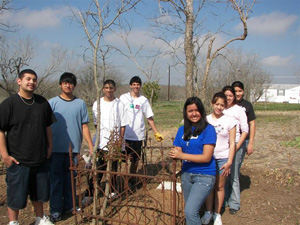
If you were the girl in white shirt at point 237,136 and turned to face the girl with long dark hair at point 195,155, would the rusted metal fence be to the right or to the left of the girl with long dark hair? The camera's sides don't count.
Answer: right

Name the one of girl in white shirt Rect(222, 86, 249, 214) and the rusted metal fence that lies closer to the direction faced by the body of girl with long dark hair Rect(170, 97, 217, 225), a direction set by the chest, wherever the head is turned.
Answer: the rusted metal fence

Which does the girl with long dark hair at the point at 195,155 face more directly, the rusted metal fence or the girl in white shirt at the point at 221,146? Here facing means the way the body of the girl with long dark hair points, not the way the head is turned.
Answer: the rusted metal fence

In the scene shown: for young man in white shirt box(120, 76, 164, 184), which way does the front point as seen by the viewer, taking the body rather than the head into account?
toward the camera

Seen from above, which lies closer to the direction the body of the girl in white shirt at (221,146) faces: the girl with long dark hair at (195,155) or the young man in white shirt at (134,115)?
the girl with long dark hair

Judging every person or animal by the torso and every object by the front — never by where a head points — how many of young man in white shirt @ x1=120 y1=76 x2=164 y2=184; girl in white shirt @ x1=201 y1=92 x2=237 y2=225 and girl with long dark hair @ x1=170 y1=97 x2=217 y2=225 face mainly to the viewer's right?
0

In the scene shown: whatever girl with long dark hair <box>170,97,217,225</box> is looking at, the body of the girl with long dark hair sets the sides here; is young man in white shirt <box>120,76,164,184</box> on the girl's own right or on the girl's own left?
on the girl's own right

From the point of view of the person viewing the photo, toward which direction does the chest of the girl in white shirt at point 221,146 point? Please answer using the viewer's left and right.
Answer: facing the viewer and to the left of the viewer

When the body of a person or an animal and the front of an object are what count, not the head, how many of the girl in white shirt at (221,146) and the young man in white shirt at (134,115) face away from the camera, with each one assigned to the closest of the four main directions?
0

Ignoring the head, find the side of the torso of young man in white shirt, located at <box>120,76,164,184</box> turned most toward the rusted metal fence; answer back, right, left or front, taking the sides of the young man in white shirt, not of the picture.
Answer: front

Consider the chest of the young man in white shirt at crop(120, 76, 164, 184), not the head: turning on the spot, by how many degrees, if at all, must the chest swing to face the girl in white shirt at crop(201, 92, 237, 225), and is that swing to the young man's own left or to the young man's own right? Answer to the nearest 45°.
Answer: approximately 45° to the young man's own left

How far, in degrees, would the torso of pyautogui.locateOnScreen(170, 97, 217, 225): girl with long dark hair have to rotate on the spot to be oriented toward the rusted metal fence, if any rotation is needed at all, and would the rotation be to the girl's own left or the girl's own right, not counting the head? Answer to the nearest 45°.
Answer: approximately 90° to the girl's own right
